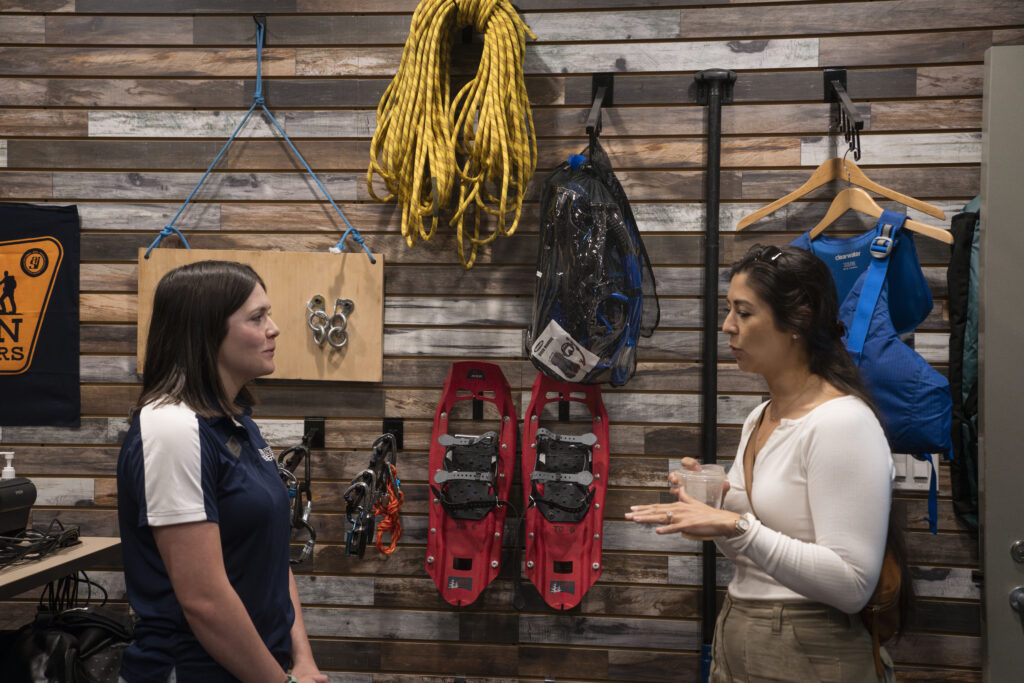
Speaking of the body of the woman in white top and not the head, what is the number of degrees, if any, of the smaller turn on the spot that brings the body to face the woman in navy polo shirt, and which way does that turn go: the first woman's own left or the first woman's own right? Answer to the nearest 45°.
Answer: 0° — they already face them

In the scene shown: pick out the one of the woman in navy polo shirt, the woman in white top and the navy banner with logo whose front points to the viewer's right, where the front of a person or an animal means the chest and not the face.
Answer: the woman in navy polo shirt

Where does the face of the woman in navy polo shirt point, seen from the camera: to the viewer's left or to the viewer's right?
to the viewer's right

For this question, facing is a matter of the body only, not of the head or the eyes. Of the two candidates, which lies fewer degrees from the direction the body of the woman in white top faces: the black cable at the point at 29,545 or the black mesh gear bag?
the black cable

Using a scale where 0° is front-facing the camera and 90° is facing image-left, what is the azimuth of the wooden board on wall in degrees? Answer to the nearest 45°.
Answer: approximately 0°

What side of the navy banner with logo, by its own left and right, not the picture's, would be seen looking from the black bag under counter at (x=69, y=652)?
front

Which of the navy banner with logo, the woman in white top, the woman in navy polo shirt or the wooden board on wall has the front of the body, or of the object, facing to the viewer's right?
the woman in navy polo shirt

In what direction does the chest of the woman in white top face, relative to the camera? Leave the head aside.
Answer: to the viewer's left

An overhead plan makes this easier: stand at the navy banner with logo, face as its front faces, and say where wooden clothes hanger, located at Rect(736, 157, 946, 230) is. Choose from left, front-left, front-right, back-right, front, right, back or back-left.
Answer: front-left

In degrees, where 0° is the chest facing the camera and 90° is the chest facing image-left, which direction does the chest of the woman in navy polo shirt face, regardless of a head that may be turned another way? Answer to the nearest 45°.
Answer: approximately 270°

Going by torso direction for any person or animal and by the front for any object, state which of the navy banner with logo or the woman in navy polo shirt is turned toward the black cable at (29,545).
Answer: the navy banner with logo

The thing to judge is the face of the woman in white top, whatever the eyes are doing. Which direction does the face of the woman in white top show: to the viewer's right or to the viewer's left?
to the viewer's left

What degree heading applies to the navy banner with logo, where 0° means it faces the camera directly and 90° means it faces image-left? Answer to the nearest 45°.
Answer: approximately 0°

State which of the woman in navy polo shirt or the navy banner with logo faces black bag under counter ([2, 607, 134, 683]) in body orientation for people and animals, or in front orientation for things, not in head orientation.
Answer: the navy banner with logo

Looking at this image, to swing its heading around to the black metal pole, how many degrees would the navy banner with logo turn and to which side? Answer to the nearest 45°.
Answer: approximately 45° to its left
